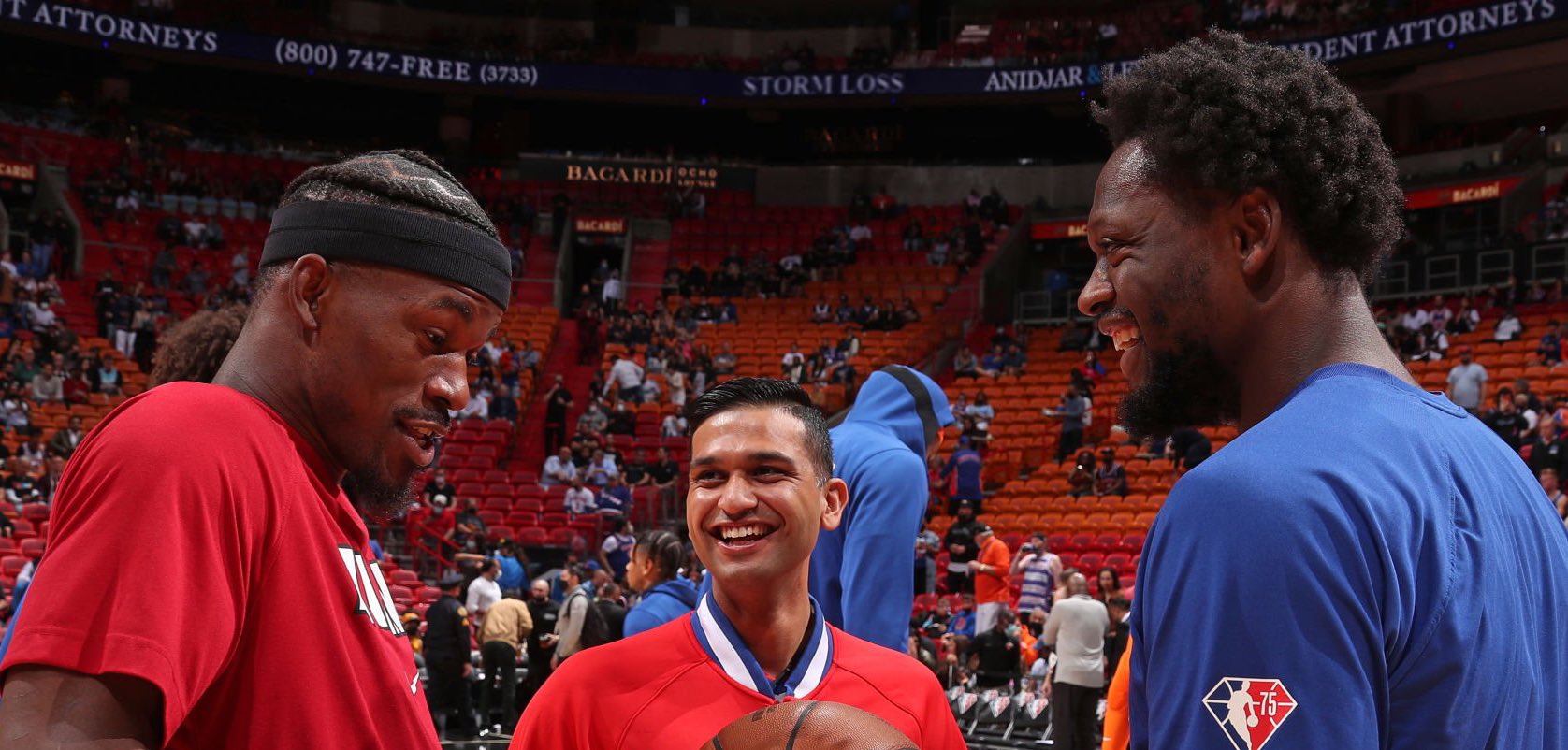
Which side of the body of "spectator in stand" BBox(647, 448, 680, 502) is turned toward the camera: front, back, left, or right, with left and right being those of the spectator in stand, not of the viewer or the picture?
front

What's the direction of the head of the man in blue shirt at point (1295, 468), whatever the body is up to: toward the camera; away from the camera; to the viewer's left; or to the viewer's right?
to the viewer's left

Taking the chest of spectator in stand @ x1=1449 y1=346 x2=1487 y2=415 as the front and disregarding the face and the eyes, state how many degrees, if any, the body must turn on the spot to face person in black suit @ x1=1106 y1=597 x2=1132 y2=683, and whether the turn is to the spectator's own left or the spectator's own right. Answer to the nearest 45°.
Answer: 0° — they already face them

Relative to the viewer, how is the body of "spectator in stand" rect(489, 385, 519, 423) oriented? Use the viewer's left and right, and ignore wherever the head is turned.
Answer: facing the viewer

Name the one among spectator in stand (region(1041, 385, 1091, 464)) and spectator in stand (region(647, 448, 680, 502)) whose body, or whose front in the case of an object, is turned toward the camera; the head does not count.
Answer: spectator in stand (region(647, 448, 680, 502))

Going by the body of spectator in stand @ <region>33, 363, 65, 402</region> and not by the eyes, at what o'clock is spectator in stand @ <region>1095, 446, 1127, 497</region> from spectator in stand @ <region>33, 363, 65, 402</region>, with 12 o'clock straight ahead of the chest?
spectator in stand @ <region>1095, 446, 1127, 497</region> is roughly at 10 o'clock from spectator in stand @ <region>33, 363, 65, 402</region>.

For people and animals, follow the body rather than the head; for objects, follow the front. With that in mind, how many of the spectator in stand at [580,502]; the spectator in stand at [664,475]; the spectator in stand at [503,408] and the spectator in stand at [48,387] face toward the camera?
4

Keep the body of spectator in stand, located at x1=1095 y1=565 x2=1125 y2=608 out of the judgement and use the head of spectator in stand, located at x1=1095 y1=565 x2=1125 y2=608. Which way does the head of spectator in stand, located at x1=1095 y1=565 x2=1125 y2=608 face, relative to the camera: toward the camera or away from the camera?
toward the camera

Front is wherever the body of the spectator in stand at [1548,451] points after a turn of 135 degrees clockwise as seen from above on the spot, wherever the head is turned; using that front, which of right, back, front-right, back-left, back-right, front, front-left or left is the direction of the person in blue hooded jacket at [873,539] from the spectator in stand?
back

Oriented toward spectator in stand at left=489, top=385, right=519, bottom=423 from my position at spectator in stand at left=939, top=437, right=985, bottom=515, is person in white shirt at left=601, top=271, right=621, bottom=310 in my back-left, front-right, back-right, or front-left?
front-right

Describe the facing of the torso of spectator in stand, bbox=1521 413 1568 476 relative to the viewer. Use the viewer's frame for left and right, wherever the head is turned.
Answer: facing the viewer and to the left of the viewer

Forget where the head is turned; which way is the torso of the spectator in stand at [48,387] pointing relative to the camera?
toward the camera

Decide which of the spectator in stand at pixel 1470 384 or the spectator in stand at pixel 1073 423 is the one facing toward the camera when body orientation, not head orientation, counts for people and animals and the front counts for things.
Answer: the spectator in stand at pixel 1470 384
